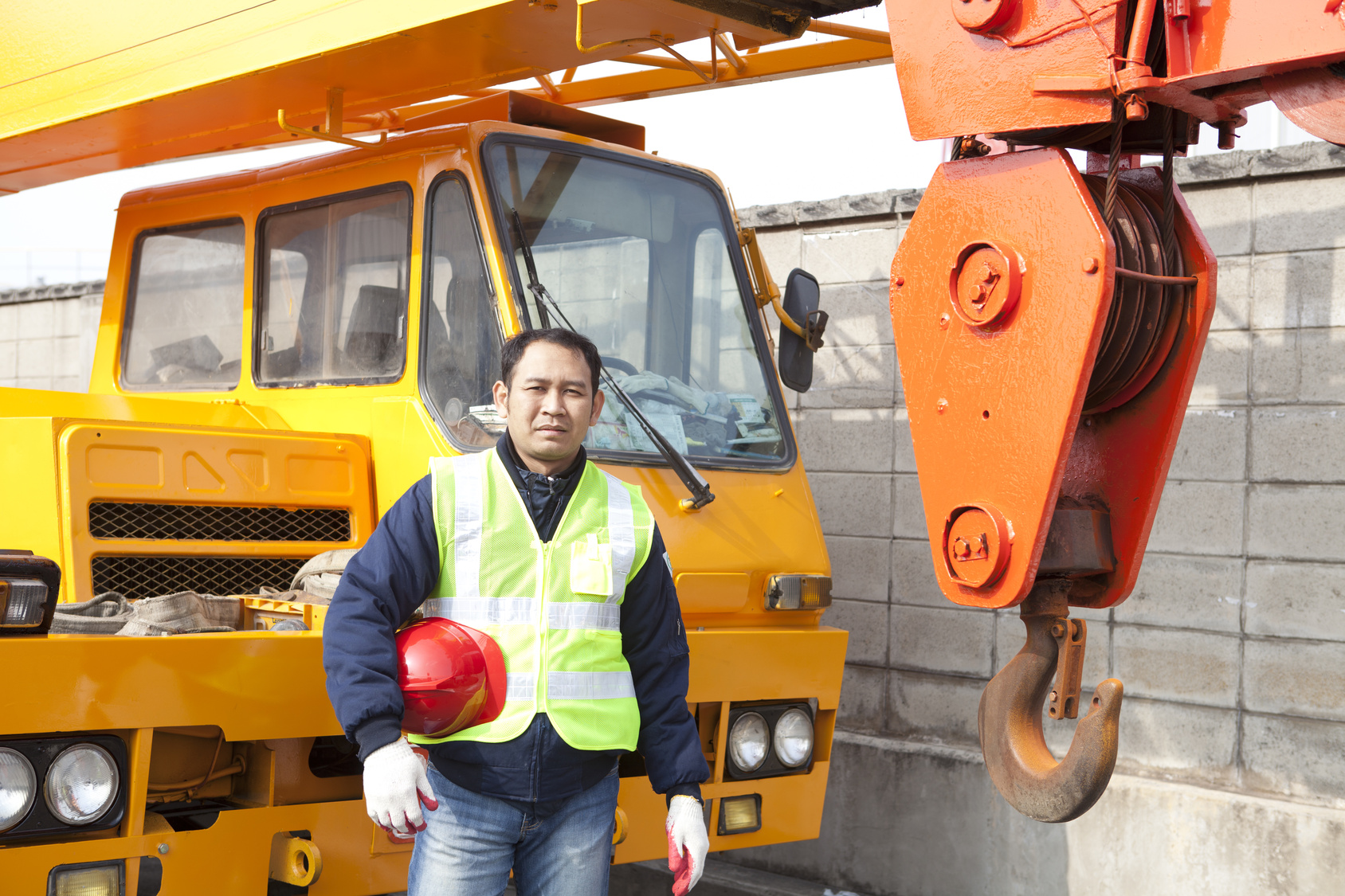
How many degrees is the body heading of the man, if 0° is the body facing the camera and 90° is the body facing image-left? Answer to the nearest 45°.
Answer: approximately 0°
